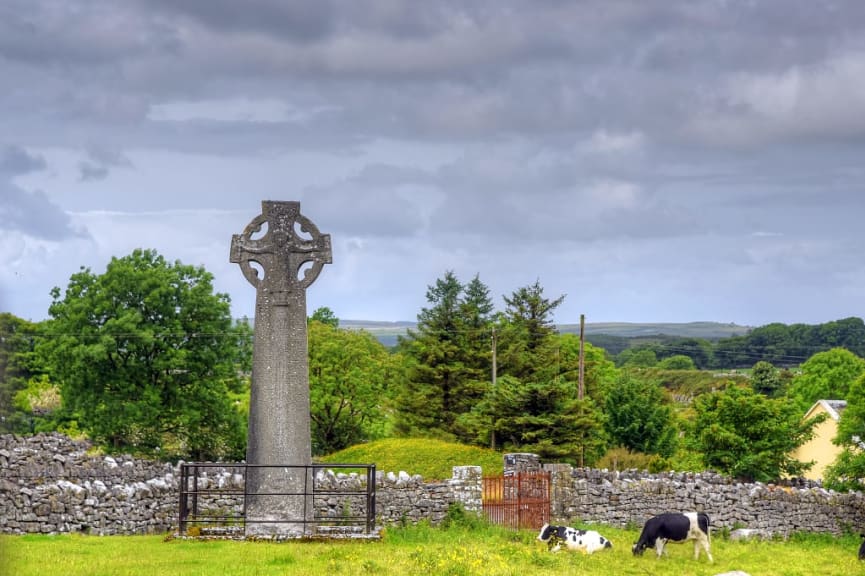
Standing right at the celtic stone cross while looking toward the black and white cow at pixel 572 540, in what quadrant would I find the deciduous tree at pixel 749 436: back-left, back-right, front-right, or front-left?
front-left

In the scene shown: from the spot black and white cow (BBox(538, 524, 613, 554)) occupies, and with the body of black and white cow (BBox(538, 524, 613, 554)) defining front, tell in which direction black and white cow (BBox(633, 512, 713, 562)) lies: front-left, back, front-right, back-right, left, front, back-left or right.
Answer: back

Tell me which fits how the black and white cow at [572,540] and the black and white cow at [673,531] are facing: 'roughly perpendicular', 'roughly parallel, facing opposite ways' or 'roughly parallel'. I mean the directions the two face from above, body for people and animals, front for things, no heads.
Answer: roughly parallel

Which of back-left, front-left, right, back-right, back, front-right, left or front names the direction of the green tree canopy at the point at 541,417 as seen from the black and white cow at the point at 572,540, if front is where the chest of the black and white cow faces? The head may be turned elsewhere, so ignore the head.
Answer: right

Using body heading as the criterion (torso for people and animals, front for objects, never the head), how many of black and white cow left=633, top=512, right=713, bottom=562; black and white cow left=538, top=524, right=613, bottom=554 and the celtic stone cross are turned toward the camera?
1

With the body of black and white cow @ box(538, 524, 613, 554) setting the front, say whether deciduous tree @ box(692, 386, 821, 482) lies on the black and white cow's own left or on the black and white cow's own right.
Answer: on the black and white cow's own right

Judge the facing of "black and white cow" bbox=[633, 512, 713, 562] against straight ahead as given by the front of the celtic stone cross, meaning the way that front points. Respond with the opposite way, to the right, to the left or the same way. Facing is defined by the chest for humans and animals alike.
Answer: to the right

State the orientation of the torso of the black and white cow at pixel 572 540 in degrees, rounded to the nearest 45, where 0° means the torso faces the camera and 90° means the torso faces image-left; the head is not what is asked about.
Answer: approximately 90°

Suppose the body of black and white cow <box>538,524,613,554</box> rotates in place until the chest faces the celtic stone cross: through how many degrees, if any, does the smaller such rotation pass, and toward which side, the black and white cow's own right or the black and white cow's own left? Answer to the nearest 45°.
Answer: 0° — it already faces it

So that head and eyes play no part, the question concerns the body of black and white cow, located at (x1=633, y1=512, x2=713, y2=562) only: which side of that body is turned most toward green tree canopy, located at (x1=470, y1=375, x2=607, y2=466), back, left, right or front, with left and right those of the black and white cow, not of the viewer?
right

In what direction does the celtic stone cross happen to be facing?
toward the camera

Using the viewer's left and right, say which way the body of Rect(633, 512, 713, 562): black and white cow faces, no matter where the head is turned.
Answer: facing to the left of the viewer

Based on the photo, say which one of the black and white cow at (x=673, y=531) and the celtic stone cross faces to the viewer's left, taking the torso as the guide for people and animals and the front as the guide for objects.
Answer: the black and white cow

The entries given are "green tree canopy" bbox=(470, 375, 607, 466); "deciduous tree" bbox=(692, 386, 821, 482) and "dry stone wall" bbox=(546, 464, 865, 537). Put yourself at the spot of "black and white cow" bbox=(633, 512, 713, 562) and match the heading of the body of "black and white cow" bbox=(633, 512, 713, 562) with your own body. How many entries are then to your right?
3

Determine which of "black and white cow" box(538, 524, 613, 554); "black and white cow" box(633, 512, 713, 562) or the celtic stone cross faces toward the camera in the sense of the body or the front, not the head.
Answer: the celtic stone cross

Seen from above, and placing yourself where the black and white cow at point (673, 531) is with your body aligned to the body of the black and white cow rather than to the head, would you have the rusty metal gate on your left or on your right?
on your right

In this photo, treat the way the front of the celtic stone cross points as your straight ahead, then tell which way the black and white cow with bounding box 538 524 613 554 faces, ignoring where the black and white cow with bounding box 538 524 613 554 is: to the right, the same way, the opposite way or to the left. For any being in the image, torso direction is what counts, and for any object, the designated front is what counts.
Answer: to the right
